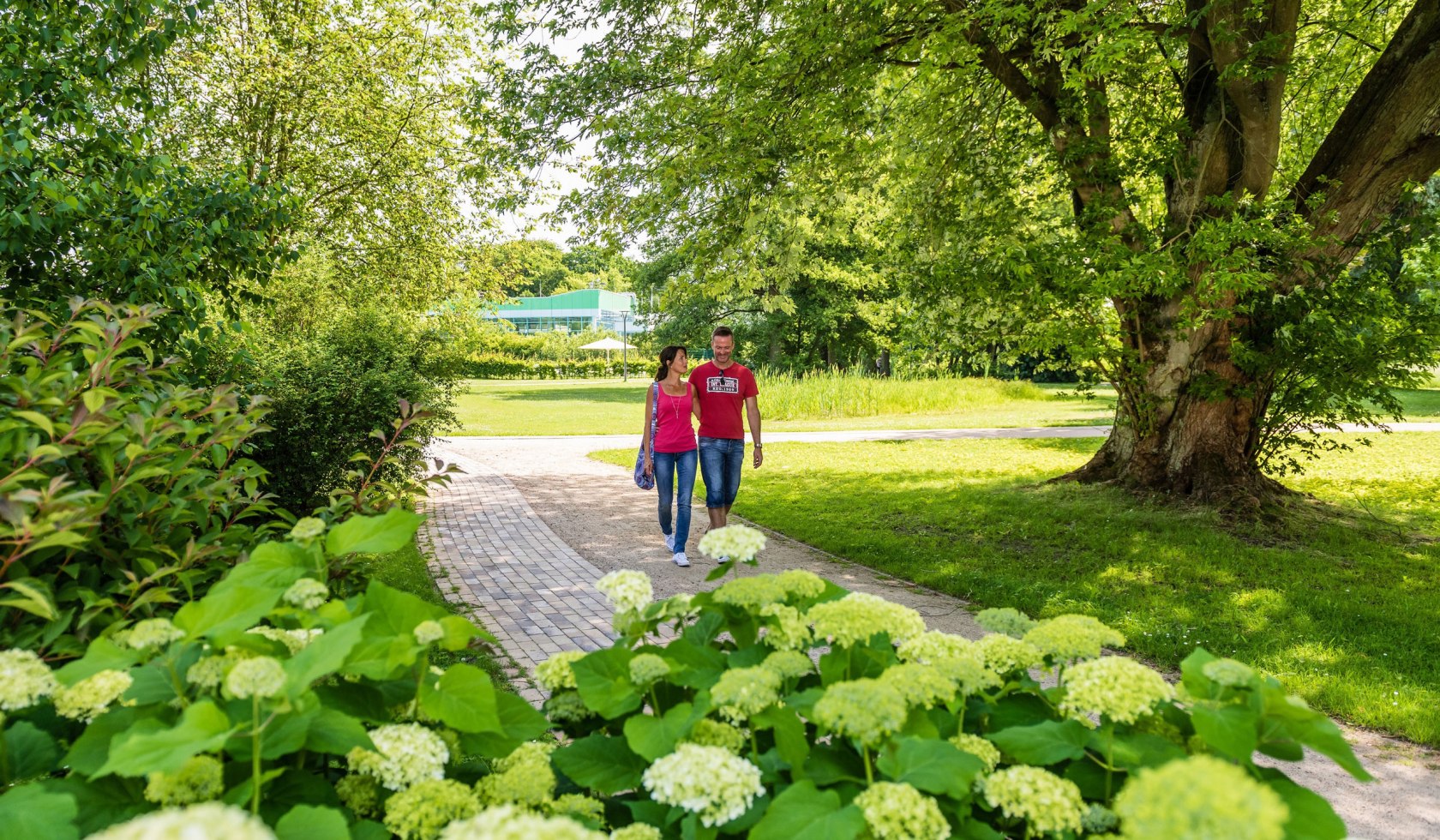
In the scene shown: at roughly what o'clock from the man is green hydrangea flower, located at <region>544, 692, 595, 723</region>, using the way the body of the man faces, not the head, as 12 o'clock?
The green hydrangea flower is roughly at 12 o'clock from the man.

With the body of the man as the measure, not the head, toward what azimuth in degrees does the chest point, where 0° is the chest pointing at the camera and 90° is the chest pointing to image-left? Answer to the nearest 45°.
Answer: approximately 0°

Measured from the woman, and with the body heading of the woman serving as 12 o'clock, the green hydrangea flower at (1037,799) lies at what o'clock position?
The green hydrangea flower is roughly at 12 o'clock from the woman.

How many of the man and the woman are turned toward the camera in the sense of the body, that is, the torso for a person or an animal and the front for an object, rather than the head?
2

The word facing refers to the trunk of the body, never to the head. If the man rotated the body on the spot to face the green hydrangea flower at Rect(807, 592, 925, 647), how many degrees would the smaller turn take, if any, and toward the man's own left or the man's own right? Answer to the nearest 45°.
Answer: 0° — they already face it

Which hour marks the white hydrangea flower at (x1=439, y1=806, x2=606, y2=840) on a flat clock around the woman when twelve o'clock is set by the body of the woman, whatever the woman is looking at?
The white hydrangea flower is roughly at 12 o'clock from the woman.
